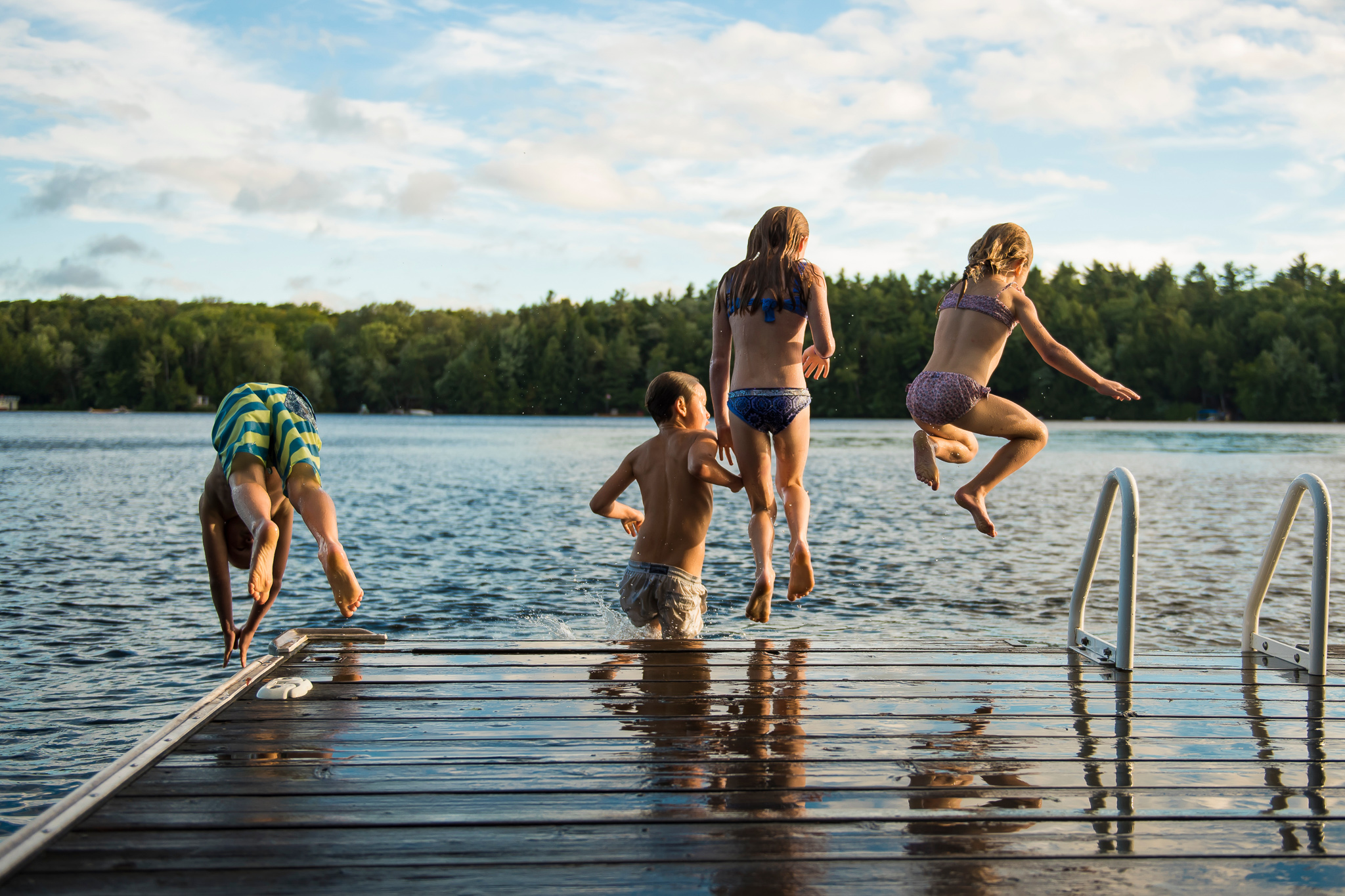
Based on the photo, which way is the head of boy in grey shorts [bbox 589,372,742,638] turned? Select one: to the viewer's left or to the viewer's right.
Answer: to the viewer's right

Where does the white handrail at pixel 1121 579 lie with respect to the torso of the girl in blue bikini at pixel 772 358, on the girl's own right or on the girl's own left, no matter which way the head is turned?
on the girl's own right

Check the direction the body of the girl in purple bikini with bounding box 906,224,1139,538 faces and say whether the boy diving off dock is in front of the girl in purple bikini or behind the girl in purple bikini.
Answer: behind

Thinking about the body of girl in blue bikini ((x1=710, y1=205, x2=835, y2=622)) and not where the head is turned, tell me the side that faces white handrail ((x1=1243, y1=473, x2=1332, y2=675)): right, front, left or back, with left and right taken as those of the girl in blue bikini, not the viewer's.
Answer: right

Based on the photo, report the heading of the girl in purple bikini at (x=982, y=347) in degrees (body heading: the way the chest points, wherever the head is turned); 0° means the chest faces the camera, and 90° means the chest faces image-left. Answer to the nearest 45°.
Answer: approximately 225°

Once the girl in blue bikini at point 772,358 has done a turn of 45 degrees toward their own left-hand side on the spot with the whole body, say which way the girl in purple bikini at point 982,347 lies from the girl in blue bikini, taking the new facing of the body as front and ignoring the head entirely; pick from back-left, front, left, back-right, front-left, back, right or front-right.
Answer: back-right

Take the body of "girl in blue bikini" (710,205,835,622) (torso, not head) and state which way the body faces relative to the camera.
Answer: away from the camera
